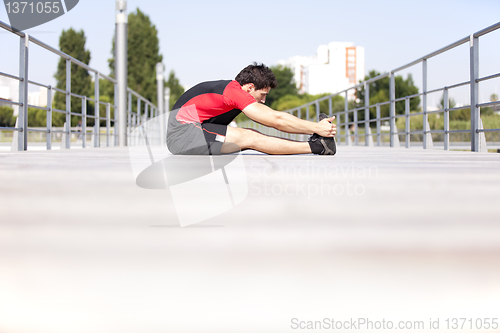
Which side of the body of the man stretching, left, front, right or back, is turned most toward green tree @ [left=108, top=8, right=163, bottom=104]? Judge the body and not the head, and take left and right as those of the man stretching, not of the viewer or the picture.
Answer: left

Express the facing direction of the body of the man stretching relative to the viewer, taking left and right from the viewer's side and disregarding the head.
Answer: facing to the right of the viewer

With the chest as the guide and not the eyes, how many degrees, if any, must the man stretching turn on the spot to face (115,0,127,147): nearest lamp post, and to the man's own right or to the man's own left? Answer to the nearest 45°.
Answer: approximately 135° to the man's own left

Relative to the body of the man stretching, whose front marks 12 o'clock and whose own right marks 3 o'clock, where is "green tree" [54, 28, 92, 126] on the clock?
The green tree is roughly at 8 o'clock from the man stretching.

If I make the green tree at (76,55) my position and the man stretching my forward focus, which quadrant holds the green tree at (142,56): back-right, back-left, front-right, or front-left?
front-left

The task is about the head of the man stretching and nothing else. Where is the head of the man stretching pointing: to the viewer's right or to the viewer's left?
to the viewer's right
